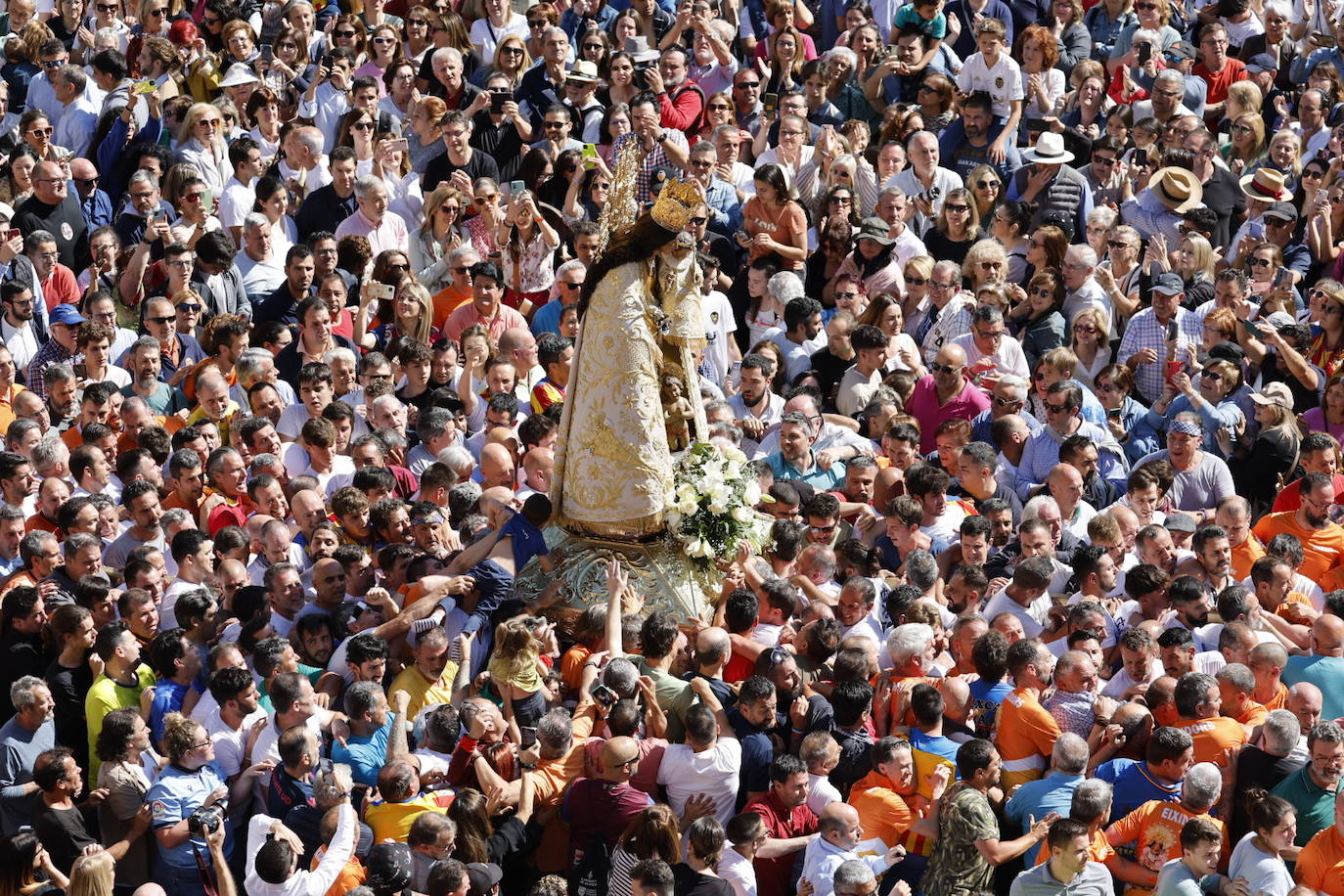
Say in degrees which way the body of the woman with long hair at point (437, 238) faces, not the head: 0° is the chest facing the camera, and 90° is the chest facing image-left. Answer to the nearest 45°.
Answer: approximately 315°

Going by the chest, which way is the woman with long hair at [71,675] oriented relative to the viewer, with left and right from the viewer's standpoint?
facing to the right of the viewer

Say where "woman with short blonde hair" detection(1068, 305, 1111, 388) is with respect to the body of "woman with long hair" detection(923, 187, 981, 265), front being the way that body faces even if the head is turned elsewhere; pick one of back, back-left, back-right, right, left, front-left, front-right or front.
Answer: front-left

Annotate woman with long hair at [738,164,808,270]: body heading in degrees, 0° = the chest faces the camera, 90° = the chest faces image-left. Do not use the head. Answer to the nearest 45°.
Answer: approximately 45°

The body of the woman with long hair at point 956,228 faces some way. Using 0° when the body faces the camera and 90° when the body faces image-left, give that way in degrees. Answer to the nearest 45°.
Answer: approximately 0°
